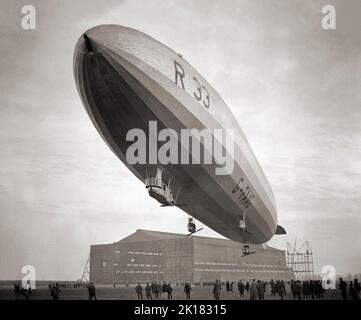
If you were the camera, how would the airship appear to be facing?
facing the viewer and to the left of the viewer
